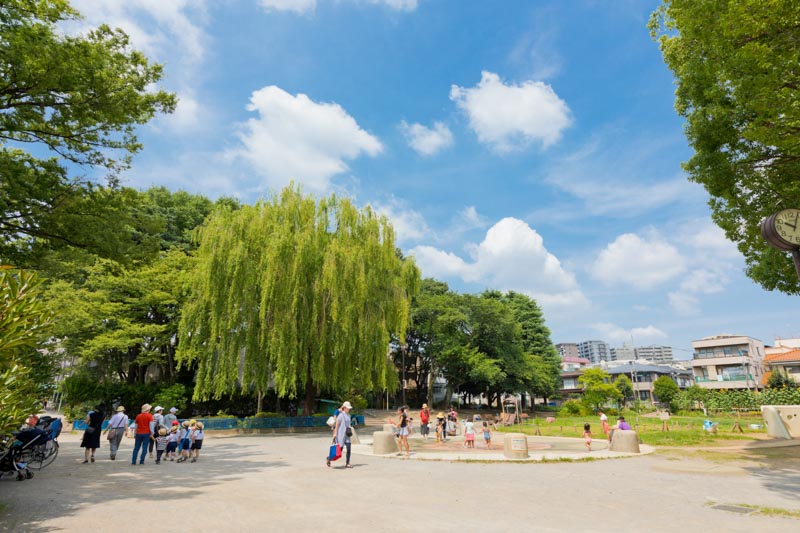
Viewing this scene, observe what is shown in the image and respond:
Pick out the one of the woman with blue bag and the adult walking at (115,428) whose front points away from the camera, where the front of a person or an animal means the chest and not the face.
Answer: the adult walking

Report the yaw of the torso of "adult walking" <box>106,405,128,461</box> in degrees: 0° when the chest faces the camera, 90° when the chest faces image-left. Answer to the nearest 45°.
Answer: approximately 180°

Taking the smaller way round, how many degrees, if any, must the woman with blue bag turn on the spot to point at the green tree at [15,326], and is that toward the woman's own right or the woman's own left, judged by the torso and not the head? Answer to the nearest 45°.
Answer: approximately 135° to the woman's own right

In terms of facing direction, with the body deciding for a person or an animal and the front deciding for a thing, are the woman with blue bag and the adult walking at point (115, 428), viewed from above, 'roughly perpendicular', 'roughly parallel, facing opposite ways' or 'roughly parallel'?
roughly perpendicular

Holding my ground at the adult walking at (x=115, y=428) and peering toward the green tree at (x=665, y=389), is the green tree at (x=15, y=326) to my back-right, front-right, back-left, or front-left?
back-right

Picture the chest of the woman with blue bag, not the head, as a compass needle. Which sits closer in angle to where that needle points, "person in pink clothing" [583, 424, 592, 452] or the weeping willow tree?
the person in pink clothing

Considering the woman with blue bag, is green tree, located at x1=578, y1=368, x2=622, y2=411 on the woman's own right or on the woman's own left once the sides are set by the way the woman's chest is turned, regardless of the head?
on the woman's own left

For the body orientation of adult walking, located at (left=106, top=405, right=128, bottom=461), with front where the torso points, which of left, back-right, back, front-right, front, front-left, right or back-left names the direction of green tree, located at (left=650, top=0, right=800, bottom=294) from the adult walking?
back-right
